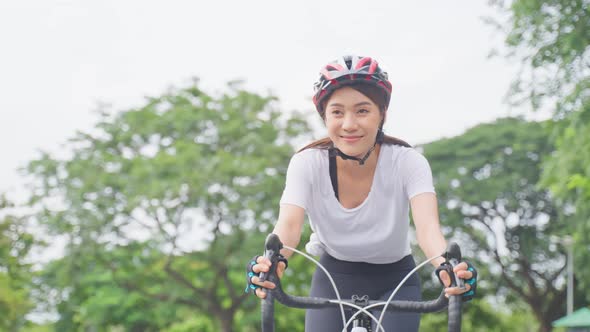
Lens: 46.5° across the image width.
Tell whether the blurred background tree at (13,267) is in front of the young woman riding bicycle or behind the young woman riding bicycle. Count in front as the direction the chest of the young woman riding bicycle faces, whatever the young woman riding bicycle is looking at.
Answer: behind

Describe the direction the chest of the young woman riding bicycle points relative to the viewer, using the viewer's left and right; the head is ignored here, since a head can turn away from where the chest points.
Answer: facing the viewer

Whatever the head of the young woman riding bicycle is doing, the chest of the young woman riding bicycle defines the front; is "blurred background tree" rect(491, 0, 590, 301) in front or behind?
behind

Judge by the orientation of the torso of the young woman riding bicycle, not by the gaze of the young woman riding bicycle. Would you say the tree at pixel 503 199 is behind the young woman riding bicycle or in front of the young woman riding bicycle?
behind
